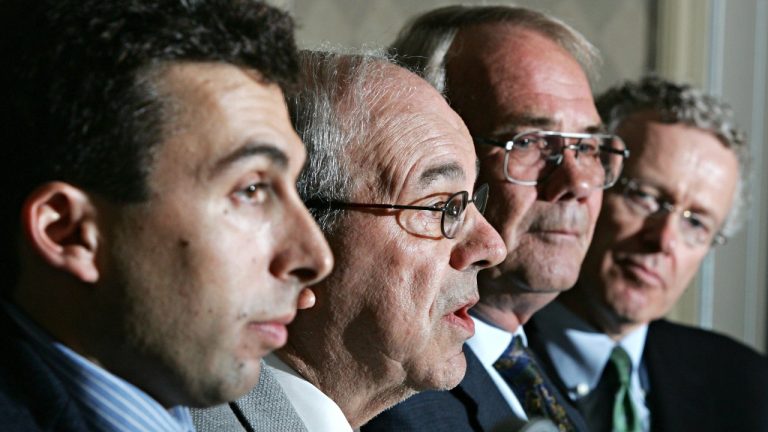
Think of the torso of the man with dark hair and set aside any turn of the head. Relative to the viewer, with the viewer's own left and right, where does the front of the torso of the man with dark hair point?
facing to the right of the viewer

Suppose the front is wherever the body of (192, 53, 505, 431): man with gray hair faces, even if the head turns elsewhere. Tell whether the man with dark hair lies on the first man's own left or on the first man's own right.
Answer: on the first man's own right

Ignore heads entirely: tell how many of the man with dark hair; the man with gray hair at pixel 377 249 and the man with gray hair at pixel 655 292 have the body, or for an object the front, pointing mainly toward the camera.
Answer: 1

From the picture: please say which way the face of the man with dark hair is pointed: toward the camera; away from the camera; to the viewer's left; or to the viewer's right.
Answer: to the viewer's right

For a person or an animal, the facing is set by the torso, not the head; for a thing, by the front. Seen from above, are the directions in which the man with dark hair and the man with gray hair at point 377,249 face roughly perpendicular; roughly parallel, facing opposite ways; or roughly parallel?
roughly parallel

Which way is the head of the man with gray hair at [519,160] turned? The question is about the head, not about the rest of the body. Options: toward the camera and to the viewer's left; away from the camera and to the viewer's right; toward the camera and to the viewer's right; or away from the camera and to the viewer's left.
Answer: toward the camera and to the viewer's right

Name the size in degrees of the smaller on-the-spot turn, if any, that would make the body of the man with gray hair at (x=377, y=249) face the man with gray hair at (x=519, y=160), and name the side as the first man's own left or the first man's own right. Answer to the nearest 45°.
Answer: approximately 45° to the first man's own left

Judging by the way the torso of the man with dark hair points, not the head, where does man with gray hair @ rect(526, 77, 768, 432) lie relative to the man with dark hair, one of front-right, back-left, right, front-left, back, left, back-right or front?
front-left

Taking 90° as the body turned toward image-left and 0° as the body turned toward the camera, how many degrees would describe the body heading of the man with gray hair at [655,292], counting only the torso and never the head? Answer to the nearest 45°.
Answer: approximately 0°

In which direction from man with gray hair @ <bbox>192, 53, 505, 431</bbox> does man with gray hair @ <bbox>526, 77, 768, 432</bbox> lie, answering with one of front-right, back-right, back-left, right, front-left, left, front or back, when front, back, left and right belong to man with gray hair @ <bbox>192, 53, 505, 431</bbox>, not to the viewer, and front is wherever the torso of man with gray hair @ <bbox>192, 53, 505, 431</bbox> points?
front-left

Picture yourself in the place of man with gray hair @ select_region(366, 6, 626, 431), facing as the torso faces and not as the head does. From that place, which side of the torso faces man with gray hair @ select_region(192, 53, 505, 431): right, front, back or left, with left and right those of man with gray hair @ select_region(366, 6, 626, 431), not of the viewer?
right

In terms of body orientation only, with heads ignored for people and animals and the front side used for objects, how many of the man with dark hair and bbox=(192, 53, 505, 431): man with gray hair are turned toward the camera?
0

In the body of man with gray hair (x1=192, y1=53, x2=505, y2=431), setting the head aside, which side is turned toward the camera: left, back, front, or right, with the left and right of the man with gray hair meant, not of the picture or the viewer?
right

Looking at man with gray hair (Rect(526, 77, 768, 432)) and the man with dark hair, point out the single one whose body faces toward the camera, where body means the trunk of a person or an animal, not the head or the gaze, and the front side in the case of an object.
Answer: the man with gray hair
